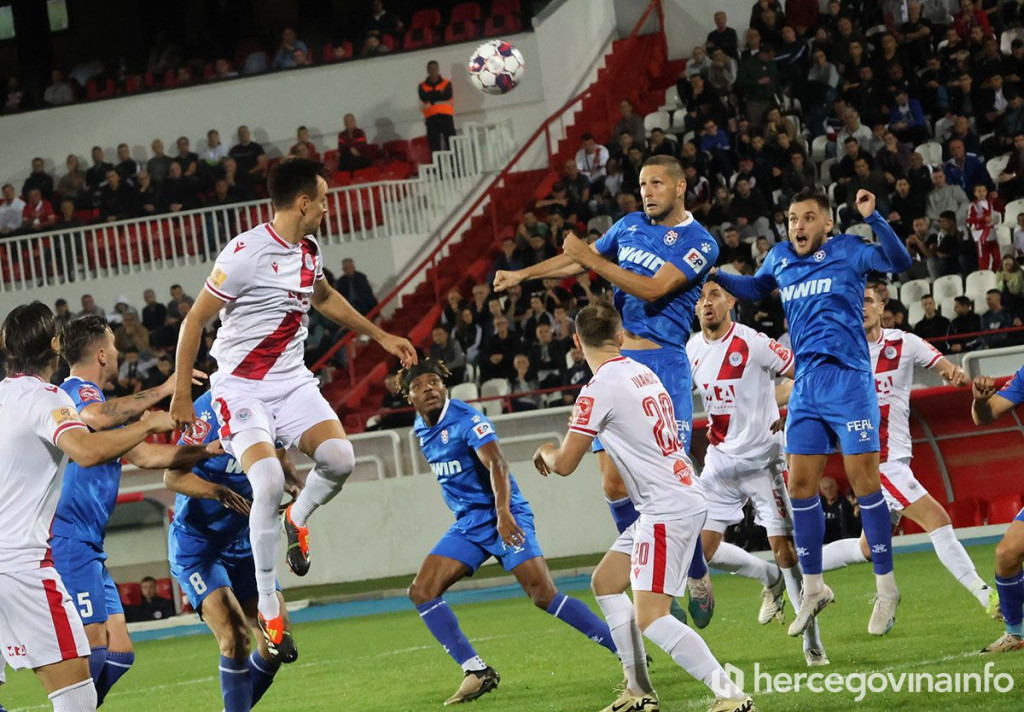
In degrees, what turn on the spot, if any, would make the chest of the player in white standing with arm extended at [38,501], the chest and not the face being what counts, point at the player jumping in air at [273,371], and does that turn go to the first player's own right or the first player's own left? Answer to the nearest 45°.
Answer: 0° — they already face them

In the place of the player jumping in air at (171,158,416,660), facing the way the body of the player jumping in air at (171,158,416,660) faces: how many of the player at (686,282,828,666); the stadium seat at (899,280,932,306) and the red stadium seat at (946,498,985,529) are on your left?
3

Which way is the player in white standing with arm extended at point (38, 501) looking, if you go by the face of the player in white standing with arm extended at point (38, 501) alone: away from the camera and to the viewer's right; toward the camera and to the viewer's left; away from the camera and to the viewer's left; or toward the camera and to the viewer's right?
away from the camera and to the viewer's right

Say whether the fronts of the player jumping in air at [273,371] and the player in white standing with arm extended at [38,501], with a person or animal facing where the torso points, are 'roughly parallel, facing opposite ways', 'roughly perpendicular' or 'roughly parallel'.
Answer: roughly perpendicular

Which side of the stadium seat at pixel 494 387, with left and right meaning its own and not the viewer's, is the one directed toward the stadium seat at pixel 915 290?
left

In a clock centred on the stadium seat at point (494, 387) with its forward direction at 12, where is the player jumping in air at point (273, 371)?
The player jumping in air is roughly at 12 o'clock from the stadium seat.

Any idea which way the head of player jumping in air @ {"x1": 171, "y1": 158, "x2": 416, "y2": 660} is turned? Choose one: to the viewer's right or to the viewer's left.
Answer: to the viewer's right

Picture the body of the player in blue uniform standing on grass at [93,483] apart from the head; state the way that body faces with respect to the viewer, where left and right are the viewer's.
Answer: facing to the right of the viewer
